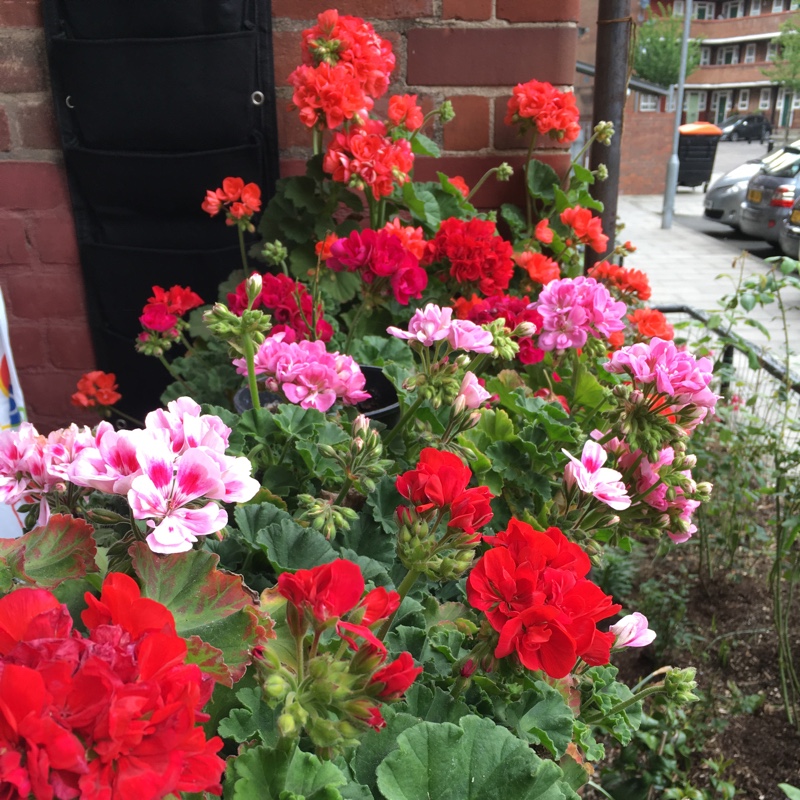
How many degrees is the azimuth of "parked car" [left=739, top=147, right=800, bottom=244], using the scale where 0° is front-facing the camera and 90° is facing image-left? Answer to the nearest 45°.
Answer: approximately 225°

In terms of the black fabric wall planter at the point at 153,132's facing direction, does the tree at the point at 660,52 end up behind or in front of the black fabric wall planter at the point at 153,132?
behind

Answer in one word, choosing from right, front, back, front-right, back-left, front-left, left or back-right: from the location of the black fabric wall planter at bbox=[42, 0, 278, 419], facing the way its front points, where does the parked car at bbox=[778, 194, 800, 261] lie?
back-left

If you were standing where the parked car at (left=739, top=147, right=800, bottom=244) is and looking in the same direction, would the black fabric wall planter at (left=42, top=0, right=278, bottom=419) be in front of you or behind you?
behind

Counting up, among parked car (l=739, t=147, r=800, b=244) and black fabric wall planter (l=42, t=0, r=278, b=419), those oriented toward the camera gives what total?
1

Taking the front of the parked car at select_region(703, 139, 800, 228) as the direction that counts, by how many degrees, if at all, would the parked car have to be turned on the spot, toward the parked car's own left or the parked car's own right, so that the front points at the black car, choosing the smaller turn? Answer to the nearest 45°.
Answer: approximately 135° to the parked car's own right

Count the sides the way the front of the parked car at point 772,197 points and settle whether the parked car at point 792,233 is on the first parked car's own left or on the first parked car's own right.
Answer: on the first parked car's own right
